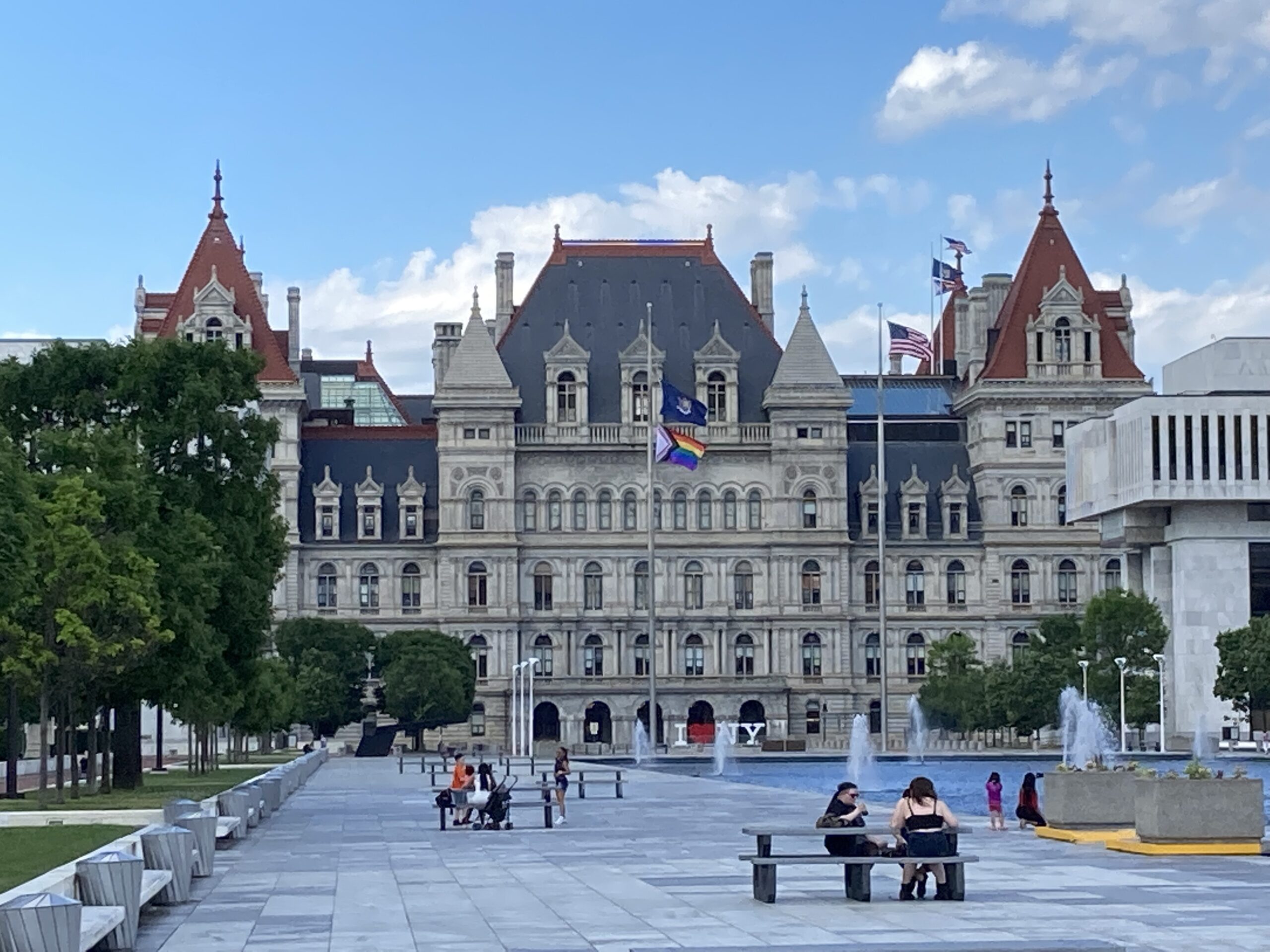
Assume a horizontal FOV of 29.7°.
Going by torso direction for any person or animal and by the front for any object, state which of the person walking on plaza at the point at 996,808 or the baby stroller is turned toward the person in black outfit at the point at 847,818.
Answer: the person walking on plaza

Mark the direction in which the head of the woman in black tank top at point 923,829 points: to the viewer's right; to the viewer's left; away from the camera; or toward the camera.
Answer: away from the camera

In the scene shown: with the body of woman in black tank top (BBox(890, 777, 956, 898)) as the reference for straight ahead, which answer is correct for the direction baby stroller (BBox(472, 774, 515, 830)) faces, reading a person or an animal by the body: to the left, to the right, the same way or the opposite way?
to the left

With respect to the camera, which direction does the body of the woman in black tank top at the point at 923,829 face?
away from the camera

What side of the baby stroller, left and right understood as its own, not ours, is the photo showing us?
left

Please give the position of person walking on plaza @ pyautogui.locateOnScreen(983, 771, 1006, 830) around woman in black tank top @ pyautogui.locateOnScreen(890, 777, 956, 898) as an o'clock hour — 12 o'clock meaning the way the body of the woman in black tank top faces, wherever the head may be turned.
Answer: The person walking on plaza is roughly at 12 o'clock from the woman in black tank top.

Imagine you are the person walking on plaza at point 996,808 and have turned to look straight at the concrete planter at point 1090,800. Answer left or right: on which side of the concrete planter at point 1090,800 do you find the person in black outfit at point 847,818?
right

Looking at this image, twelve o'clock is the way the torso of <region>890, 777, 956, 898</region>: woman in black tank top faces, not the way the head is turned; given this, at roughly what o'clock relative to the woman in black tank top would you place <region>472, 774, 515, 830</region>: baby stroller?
The baby stroller is roughly at 11 o'clock from the woman in black tank top.
